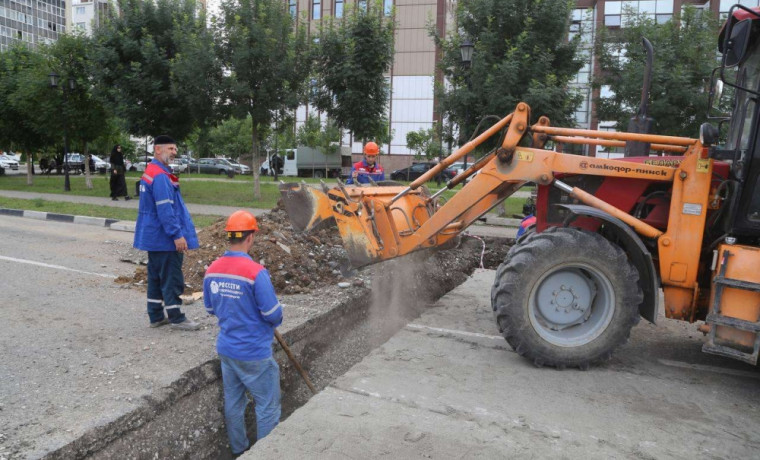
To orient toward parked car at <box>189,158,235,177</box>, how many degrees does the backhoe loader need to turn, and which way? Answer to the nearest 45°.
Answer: approximately 45° to its right

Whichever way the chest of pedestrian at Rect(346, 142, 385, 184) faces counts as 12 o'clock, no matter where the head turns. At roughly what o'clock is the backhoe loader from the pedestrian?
The backhoe loader is roughly at 11 o'clock from the pedestrian.

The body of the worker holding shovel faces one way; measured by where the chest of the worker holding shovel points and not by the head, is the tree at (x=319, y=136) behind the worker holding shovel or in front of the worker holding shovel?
in front

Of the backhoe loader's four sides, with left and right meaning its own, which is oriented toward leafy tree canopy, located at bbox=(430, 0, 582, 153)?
right

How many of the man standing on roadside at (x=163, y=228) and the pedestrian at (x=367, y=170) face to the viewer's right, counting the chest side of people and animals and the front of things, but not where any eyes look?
1

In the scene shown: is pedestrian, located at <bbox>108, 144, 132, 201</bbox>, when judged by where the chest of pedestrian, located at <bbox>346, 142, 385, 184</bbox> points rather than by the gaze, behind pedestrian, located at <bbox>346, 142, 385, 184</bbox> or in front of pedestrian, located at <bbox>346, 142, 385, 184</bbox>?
behind

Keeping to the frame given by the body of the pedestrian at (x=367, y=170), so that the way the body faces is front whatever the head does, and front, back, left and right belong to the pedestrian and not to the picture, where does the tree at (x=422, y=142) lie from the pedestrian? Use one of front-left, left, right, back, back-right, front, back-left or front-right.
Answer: back

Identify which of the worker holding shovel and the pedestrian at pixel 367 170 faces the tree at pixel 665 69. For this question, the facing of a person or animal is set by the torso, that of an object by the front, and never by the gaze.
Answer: the worker holding shovel

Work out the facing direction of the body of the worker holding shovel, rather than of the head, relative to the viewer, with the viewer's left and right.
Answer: facing away from the viewer and to the right of the viewer

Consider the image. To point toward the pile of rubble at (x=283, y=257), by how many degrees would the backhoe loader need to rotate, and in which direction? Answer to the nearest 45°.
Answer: approximately 45° to its right

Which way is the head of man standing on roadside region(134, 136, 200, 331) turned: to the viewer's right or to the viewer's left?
to the viewer's right

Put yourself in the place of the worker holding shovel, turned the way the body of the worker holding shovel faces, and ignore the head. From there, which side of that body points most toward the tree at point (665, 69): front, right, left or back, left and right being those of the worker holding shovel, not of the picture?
front

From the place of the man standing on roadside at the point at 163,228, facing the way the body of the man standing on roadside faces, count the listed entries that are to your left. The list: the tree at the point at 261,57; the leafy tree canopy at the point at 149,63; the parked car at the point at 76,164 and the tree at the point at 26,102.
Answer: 4

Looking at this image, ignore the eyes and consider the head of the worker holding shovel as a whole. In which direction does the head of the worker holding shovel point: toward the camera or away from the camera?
away from the camera

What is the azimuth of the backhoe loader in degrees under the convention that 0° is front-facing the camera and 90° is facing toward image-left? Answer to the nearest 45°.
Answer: approximately 90°
